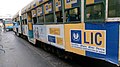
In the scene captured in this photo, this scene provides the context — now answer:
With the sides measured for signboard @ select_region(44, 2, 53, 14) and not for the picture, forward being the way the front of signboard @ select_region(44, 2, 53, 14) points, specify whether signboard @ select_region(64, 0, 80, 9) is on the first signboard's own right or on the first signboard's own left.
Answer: on the first signboard's own left

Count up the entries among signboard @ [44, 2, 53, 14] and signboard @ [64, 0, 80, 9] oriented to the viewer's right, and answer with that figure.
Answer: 0

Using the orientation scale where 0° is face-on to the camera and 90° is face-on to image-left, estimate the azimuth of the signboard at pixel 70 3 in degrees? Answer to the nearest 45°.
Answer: approximately 45°

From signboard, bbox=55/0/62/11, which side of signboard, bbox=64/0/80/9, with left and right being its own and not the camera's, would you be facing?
right

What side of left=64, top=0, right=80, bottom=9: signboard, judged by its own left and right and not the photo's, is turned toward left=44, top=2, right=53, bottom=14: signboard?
right

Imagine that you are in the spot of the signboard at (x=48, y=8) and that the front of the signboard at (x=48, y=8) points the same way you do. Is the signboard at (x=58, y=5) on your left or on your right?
on your left

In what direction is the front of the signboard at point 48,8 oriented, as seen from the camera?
facing the viewer and to the left of the viewer
